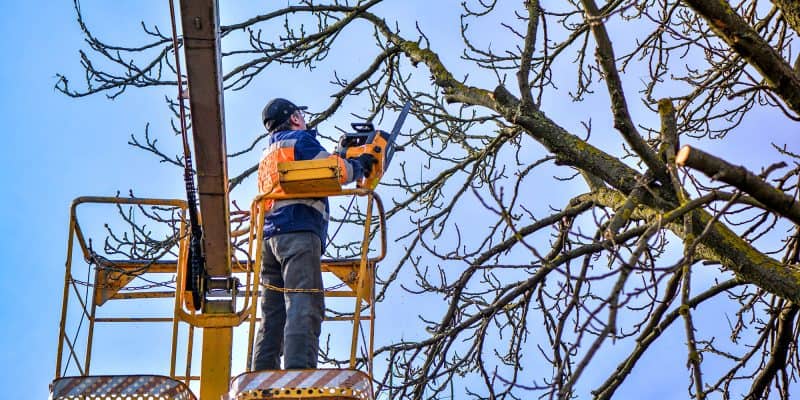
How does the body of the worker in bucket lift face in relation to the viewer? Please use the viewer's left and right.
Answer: facing away from the viewer and to the right of the viewer

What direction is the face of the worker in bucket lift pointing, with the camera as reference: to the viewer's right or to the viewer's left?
to the viewer's right
